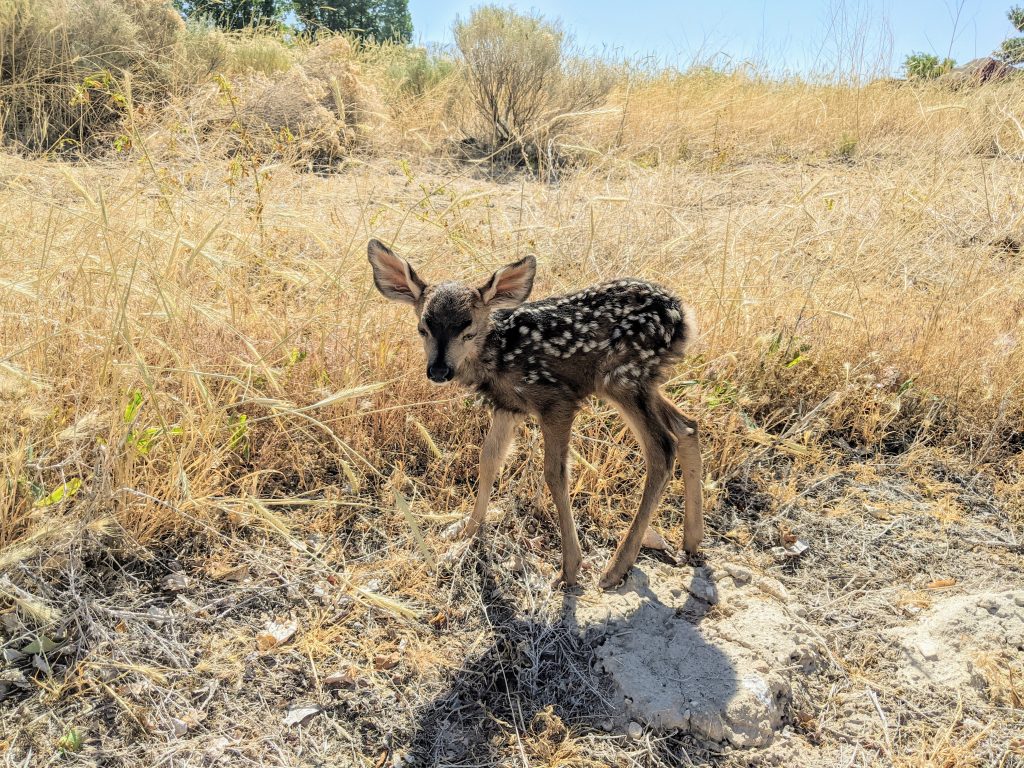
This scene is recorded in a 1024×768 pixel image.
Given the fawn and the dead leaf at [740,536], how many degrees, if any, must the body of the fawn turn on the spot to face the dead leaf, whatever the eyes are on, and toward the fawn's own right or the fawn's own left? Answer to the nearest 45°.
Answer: approximately 180°

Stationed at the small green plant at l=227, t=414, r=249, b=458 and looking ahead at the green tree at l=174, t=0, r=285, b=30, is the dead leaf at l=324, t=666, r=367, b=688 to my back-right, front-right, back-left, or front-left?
back-right

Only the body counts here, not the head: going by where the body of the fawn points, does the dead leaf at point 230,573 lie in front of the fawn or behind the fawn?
in front

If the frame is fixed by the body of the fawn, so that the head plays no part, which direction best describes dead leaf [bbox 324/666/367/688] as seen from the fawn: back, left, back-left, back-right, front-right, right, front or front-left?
front-left

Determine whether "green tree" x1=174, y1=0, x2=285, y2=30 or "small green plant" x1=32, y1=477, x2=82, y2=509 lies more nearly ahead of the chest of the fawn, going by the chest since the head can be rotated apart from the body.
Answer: the small green plant

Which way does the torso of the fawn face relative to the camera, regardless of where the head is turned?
to the viewer's left

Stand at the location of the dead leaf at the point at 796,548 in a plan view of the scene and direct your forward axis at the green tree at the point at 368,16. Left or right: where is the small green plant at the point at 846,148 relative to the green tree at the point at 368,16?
right

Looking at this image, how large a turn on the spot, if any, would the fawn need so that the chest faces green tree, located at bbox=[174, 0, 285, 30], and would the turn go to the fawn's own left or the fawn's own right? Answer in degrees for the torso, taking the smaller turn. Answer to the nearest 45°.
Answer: approximately 45° to the fawn's own right

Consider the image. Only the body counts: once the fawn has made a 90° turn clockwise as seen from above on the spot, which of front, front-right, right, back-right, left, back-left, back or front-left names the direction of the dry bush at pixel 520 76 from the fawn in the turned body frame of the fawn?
front

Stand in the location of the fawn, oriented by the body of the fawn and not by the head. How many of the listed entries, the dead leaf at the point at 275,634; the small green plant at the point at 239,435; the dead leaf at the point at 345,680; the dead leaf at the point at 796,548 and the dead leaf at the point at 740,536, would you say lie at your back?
2

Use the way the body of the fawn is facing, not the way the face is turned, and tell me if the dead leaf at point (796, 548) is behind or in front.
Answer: behind

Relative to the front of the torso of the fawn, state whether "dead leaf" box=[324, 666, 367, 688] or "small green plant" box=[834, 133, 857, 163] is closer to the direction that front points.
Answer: the dead leaf

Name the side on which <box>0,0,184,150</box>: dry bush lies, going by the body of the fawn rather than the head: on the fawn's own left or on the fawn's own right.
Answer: on the fawn's own right

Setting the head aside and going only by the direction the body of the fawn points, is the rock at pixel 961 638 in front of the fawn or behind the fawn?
behind

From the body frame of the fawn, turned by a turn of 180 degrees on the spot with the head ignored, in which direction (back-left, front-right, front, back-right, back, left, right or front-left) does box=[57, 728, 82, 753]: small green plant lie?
back-right
